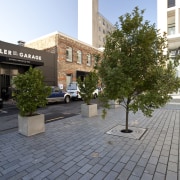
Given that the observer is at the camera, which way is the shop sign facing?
facing the viewer and to the right of the viewer

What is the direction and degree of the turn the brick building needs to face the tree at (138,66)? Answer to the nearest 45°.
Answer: approximately 45° to its right

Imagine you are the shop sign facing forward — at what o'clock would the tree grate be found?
The tree grate is roughly at 1 o'clock from the shop sign.

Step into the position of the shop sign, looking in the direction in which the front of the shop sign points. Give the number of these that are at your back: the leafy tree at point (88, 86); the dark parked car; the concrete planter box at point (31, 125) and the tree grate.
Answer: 0

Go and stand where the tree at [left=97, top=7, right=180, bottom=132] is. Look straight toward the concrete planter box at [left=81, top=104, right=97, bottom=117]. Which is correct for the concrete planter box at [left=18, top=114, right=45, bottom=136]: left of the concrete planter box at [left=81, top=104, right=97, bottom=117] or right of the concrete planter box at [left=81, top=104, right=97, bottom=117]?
left

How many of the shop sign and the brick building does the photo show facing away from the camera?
0

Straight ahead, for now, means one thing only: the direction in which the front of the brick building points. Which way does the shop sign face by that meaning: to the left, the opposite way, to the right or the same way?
the same way

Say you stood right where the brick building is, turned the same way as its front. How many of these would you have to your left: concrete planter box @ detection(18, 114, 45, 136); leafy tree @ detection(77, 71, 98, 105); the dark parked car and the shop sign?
0

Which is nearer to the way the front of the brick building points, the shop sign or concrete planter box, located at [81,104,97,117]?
the concrete planter box

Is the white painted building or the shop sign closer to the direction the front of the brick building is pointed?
the white painted building
